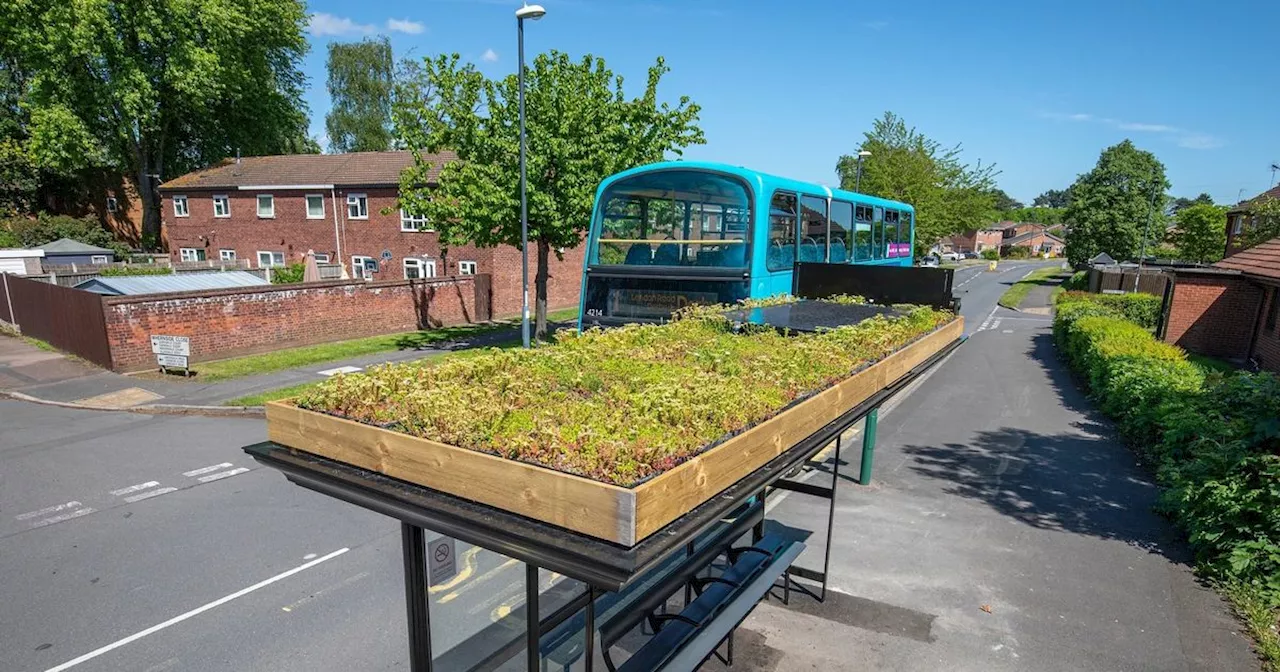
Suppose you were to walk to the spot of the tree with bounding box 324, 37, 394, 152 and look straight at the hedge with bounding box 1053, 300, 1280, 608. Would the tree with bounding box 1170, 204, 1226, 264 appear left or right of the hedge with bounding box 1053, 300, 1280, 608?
left
